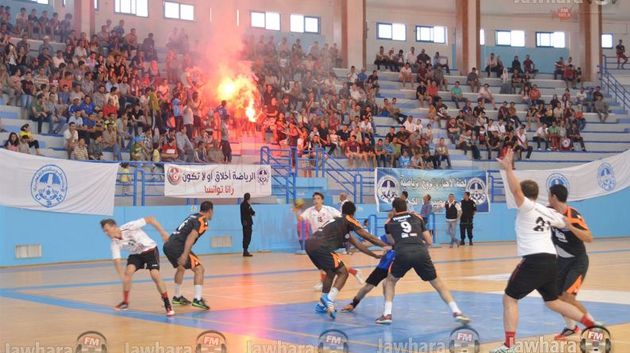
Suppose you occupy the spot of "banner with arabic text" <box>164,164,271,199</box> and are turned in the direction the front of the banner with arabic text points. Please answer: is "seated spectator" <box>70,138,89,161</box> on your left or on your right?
on your right

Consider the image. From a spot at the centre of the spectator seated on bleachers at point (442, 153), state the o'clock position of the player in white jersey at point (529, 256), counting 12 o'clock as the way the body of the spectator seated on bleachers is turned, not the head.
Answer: The player in white jersey is roughly at 12 o'clock from the spectator seated on bleachers.

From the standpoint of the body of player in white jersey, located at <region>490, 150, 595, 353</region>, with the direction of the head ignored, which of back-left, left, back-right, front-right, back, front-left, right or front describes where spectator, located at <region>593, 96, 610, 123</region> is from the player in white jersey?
front-right

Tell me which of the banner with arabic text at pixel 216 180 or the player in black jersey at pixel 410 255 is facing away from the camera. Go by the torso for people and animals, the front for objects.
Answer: the player in black jersey

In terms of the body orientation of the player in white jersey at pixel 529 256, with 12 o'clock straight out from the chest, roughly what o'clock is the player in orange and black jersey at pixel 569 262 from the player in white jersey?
The player in orange and black jersey is roughly at 2 o'clock from the player in white jersey.

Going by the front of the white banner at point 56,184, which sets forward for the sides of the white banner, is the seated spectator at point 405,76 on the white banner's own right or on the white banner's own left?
on the white banner's own left

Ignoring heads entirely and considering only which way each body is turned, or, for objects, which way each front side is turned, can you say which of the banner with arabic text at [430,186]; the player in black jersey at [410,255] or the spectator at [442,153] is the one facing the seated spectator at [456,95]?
the player in black jersey

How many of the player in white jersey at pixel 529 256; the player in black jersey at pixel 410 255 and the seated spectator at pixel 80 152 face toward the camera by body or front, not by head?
1

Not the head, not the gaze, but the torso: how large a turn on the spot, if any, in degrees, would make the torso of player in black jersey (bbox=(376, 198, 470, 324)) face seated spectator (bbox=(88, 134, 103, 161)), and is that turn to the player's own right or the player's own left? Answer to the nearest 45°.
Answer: approximately 45° to the player's own left

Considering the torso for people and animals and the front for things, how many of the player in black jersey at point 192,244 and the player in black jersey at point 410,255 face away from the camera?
1

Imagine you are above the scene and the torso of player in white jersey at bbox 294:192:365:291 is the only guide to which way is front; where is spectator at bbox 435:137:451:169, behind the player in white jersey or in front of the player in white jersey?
behind

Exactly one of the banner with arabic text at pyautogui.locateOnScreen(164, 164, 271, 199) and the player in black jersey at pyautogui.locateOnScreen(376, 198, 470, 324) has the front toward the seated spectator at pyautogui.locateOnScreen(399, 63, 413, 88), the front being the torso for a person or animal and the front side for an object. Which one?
the player in black jersey

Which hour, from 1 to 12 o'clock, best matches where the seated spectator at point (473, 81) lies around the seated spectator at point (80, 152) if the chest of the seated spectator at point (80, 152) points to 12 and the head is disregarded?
the seated spectator at point (473, 81) is roughly at 8 o'clock from the seated spectator at point (80, 152).
